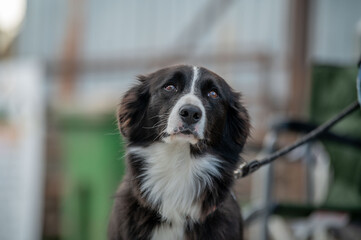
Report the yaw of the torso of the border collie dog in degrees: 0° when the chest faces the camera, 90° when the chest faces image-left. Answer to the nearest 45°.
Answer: approximately 0°
